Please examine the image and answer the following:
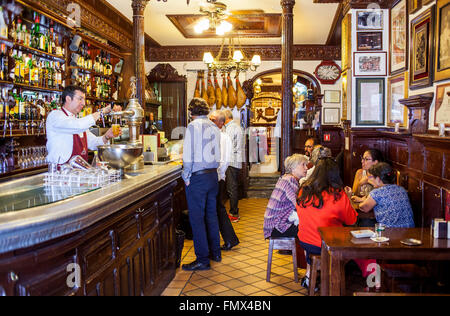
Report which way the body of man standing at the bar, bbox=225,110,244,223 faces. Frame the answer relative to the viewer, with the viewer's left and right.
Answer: facing to the left of the viewer

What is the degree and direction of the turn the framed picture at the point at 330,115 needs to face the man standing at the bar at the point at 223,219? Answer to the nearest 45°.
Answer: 0° — it already faces them

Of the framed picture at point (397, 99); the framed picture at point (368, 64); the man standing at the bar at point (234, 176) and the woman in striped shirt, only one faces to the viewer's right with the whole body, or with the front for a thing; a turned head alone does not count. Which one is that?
the woman in striped shirt

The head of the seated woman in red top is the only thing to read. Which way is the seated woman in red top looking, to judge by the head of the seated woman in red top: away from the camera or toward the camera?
away from the camera

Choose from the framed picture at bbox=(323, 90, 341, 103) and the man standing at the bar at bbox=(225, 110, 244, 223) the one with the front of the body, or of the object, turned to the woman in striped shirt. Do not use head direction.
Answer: the framed picture

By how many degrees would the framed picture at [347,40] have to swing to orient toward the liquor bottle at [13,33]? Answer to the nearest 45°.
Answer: approximately 45° to its left

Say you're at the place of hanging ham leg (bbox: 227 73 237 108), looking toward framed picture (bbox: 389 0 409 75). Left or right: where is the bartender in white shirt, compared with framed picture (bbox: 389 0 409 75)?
right

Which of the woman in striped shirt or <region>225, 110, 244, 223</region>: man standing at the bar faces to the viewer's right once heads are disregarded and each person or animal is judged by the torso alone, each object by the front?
the woman in striped shirt

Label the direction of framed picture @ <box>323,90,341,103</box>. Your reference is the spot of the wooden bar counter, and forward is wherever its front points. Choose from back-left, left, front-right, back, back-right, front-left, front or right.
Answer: left

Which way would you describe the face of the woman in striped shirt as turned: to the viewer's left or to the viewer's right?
to the viewer's right

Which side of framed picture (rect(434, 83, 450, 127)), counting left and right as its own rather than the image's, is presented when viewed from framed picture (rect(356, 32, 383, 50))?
right
